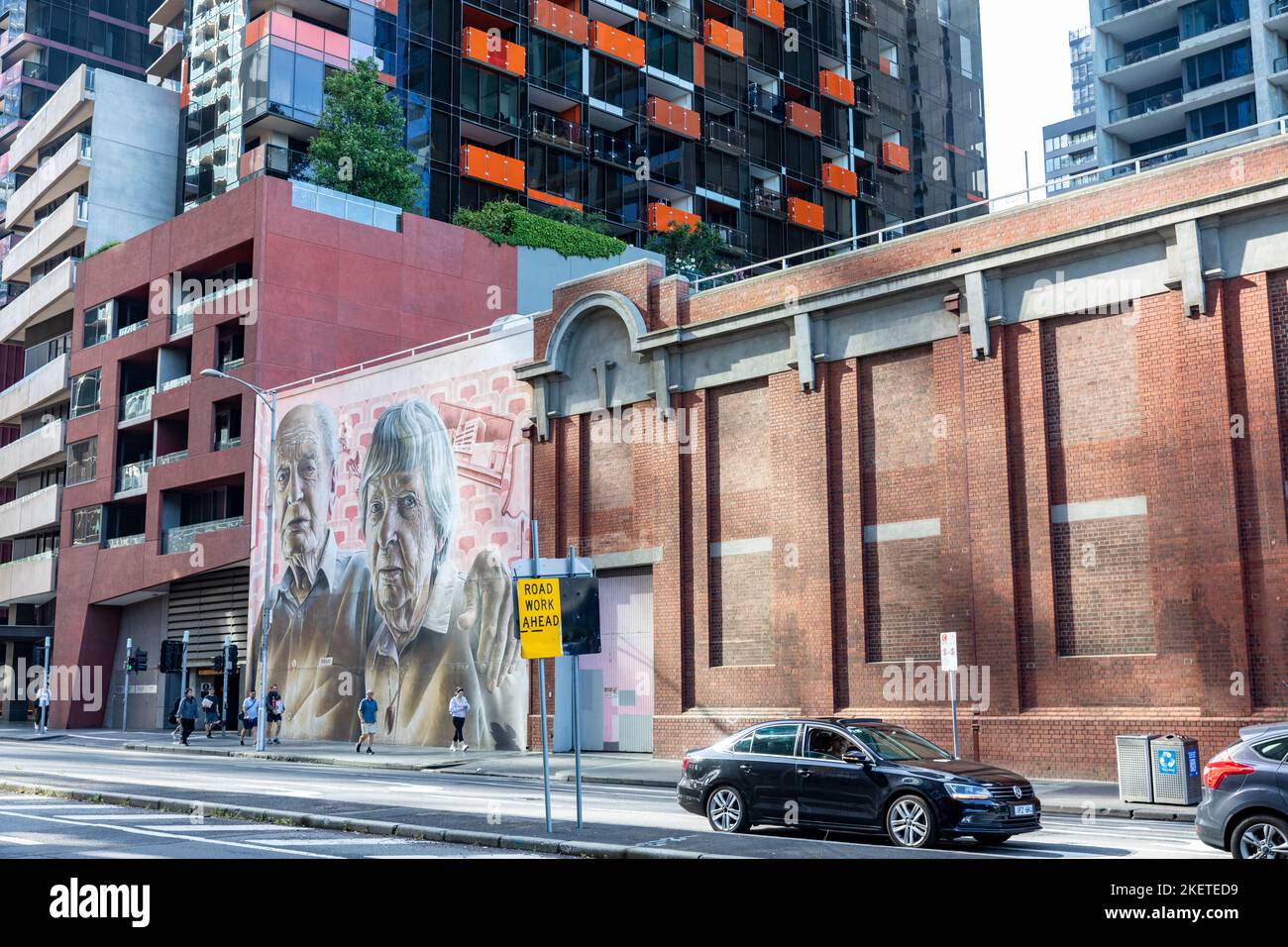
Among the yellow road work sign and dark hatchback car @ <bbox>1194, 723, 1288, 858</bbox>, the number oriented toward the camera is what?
1

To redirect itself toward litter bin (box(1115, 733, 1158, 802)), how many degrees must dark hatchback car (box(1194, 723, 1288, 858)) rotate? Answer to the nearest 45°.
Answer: approximately 90° to its left

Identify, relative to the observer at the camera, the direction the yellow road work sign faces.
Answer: facing the viewer

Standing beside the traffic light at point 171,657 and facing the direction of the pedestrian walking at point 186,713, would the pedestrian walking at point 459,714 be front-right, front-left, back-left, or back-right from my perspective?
front-left

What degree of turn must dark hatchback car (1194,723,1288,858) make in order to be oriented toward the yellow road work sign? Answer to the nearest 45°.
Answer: approximately 180°

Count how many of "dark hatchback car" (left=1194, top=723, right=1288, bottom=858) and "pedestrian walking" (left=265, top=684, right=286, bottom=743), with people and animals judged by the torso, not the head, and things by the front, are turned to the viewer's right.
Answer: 1

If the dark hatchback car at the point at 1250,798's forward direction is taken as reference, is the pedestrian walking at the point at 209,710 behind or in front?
behind

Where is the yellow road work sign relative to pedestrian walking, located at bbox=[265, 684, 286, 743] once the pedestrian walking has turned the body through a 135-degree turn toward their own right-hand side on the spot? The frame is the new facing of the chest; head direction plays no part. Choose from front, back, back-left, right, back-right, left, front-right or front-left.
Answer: back-left

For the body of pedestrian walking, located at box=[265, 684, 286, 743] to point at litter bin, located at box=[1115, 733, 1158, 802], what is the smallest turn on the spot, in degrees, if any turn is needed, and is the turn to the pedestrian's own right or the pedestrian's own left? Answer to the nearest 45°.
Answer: approximately 45° to the pedestrian's own left

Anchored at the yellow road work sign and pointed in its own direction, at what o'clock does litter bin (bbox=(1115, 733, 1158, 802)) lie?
The litter bin is roughly at 8 o'clock from the yellow road work sign.

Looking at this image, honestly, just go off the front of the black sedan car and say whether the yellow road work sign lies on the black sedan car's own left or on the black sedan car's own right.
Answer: on the black sedan car's own right

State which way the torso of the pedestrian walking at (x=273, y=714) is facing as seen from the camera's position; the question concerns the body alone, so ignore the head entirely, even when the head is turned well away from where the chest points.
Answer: toward the camera

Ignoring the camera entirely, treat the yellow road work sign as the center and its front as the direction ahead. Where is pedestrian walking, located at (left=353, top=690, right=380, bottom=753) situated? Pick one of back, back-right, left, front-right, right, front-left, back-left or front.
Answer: back

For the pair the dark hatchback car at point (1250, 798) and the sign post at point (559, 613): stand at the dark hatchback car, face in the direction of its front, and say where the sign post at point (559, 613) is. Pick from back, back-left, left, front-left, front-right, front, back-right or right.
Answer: back

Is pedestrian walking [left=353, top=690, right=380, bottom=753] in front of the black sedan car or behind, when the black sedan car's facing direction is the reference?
behind

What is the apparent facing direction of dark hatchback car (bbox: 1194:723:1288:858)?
to the viewer's right

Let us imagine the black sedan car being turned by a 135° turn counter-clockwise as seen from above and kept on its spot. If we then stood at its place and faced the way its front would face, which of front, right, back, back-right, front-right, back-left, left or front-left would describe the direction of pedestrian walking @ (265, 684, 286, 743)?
front-left
